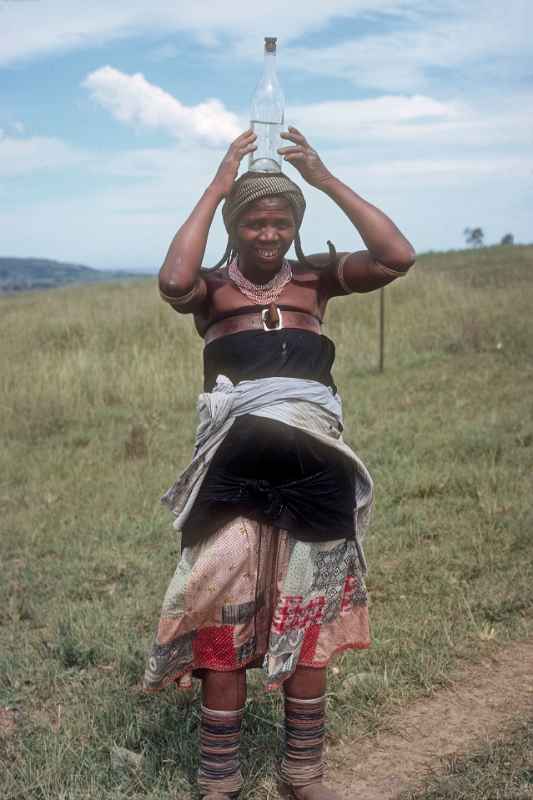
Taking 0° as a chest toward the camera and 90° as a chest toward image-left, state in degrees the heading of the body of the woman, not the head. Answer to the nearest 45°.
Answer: approximately 0°
